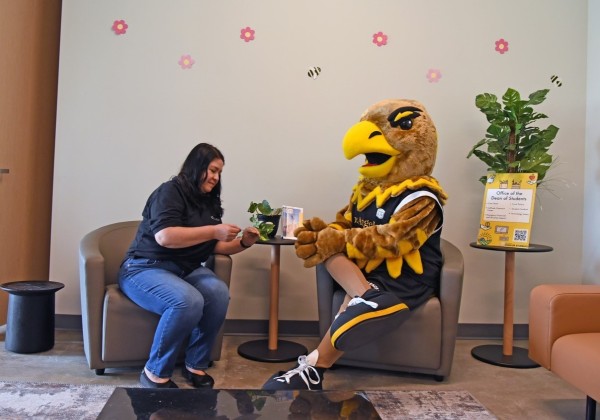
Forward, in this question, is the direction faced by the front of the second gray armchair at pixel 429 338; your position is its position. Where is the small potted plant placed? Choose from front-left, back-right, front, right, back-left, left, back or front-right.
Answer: front-right

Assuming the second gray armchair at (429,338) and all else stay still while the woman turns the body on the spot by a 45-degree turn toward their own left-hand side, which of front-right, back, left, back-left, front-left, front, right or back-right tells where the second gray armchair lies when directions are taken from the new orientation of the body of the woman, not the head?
front

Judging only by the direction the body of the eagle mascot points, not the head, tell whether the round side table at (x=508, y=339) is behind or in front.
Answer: behind

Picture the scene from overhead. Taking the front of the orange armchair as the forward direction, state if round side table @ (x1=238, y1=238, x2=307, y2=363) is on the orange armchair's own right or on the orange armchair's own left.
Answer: on the orange armchair's own right

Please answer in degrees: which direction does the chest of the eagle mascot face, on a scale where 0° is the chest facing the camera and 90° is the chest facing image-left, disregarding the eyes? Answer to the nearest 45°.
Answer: approximately 45°

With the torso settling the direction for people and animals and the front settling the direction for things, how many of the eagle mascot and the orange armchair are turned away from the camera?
0

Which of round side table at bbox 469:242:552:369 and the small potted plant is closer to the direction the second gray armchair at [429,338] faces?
the small potted plant

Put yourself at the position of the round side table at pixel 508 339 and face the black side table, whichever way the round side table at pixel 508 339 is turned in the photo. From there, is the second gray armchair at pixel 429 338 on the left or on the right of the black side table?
left

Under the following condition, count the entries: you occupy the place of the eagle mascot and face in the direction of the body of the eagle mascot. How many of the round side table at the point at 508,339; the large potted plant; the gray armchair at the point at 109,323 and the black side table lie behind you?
2

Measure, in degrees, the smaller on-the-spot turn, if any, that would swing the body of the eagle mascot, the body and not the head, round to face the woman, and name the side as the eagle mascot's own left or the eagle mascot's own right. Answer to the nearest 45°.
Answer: approximately 45° to the eagle mascot's own right

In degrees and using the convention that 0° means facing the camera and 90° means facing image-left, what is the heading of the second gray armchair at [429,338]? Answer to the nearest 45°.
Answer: approximately 45°

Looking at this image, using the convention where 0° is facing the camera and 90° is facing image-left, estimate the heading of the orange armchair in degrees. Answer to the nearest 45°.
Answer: approximately 45°

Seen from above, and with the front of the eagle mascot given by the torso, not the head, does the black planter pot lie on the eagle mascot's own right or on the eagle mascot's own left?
on the eagle mascot's own right
